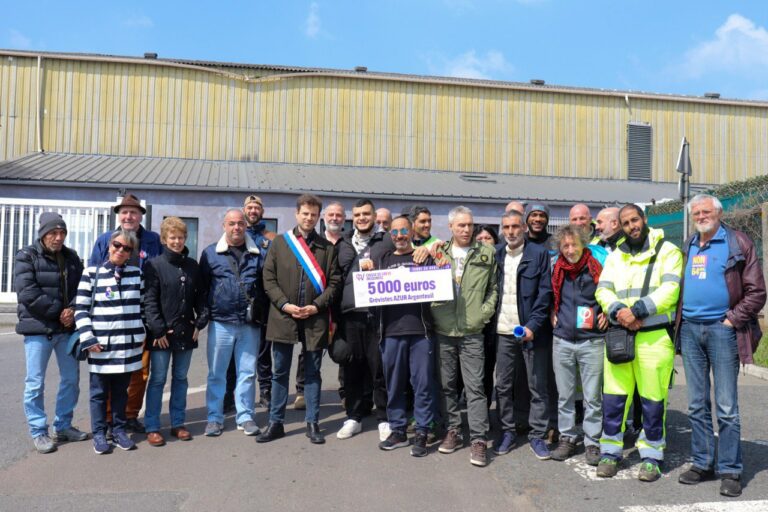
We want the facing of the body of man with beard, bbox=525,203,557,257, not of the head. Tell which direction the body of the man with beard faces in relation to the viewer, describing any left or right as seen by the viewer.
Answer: facing the viewer

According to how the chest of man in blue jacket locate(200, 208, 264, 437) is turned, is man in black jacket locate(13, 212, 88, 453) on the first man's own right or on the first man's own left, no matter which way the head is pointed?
on the first man's own right

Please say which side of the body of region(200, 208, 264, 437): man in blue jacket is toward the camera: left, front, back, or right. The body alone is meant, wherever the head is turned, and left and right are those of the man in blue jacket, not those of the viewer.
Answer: front

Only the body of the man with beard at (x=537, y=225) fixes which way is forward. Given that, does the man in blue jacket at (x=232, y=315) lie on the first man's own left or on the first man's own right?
on the first man's own right

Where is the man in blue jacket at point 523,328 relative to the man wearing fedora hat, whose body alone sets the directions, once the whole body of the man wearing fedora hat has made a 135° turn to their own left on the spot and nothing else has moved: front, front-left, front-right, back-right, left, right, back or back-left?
right

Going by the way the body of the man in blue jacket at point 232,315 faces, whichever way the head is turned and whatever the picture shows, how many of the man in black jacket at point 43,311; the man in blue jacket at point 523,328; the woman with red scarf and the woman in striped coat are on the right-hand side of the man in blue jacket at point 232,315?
2

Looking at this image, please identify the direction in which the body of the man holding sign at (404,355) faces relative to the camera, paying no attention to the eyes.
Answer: toward the camera
